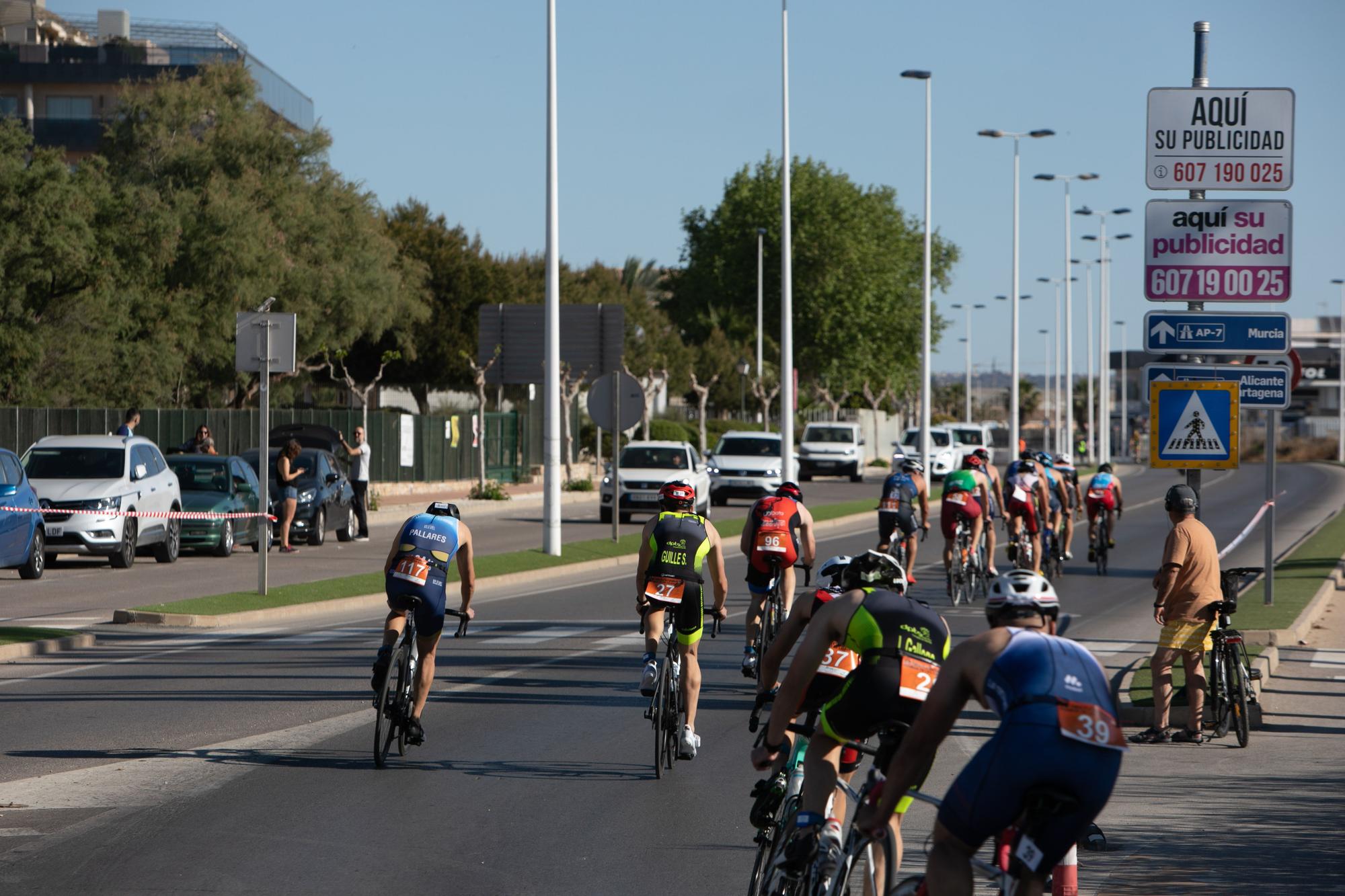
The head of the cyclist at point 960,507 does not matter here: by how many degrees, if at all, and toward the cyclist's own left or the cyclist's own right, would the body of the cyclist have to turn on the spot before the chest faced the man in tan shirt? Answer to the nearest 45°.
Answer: approximately 180°

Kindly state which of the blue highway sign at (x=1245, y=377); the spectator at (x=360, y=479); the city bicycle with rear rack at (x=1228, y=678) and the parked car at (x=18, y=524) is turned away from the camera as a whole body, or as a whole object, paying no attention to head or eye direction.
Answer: the city bicycle with rear rack

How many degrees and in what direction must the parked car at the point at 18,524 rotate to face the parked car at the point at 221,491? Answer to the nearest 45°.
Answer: approximately 180°

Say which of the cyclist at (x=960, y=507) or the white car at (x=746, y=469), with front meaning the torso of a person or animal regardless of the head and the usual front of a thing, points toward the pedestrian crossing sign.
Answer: the white car

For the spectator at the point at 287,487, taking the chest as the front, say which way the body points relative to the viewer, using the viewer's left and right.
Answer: facing to the right of the viewer

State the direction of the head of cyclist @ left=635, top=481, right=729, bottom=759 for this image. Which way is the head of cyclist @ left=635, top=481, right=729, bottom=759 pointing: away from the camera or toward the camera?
away from the camera

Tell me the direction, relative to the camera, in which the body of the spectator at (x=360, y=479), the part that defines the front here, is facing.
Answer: to the viewer's left

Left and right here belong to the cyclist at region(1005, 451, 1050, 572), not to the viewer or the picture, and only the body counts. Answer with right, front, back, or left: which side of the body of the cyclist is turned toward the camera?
back

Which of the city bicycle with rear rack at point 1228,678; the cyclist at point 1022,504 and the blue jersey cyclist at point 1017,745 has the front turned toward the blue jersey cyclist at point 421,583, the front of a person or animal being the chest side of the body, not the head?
the blue jersey cyclist at point 1017,745

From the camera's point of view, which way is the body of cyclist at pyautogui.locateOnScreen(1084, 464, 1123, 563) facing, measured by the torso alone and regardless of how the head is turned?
away from the camera

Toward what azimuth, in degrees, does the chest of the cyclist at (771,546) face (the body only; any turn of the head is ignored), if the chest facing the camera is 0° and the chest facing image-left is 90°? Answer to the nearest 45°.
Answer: approximately 180°

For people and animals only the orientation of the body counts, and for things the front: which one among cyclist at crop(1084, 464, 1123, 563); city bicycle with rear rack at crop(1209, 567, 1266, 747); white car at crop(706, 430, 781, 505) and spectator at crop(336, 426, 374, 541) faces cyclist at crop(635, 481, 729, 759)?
the white car
